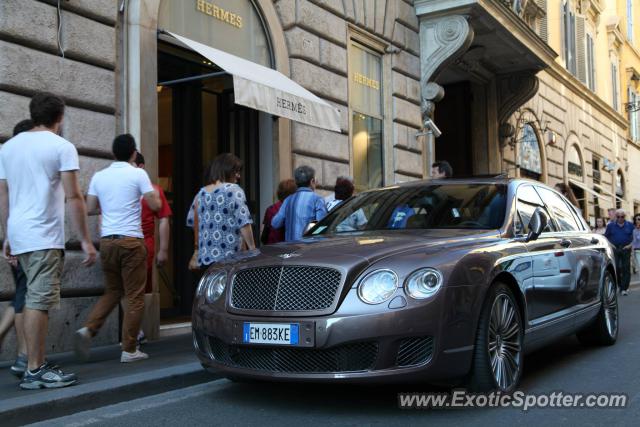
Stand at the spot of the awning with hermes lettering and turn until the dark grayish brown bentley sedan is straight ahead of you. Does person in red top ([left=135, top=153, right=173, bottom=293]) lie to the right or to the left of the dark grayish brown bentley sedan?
right

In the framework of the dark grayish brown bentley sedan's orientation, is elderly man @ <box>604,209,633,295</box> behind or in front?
behind

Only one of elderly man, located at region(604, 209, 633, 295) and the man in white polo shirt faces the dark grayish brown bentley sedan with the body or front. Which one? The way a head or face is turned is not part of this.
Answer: the elderly man

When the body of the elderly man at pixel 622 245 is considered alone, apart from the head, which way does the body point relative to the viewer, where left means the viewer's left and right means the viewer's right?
facing the viewer

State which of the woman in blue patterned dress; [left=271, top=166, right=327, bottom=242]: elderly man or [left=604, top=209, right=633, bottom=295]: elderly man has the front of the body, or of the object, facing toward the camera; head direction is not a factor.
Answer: [left=604, top=209, right=633, bottom=295]: elderly man

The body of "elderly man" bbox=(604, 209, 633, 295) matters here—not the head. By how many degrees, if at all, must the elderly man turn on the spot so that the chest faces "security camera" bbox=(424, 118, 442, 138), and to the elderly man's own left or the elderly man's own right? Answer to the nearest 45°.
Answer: approximately 45° to the elderly man's own right

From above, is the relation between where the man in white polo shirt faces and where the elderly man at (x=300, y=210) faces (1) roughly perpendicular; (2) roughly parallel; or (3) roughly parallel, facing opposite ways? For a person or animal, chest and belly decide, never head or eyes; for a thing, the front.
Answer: roughly parallel

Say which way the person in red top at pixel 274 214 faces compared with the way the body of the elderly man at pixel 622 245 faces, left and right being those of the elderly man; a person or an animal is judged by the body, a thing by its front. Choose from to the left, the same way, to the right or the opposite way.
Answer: the opposite way

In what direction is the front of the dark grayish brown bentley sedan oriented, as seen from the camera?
facing the viewer and to the left of the viewer

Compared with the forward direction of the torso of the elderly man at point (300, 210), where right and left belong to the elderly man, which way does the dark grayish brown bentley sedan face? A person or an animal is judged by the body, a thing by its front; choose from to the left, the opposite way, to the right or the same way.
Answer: the opposite way

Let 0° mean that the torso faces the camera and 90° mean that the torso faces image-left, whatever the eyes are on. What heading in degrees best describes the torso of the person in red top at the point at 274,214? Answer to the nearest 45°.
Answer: approximately 225°

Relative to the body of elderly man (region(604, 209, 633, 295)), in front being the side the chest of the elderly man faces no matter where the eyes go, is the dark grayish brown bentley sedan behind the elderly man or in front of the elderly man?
in front
